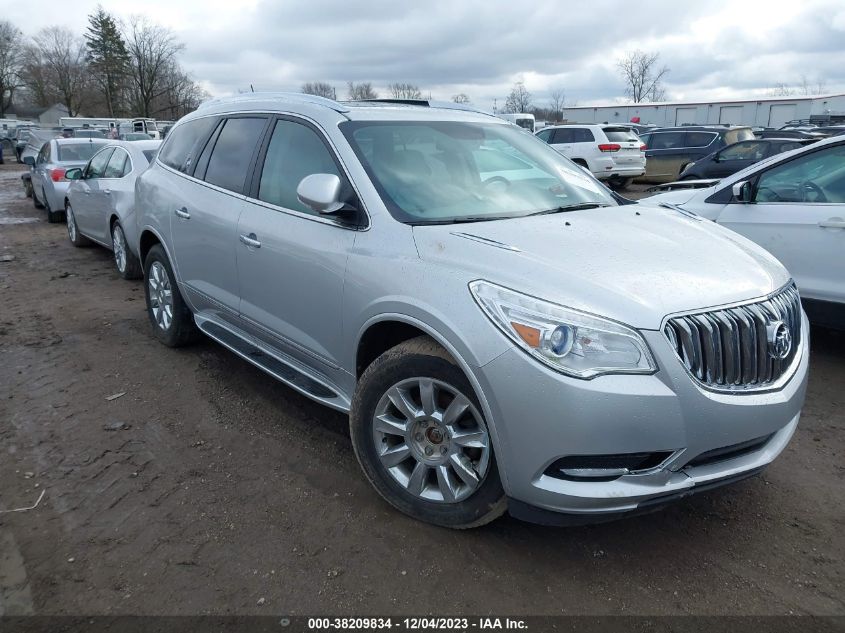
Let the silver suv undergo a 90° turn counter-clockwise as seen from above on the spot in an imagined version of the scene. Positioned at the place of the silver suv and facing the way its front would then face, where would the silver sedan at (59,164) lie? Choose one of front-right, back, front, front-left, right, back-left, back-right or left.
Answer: left

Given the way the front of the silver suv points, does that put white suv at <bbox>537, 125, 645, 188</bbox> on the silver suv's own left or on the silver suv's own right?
on the silver suv's own left

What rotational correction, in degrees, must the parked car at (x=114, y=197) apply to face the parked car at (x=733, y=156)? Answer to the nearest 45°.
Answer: approximately 135° to its right

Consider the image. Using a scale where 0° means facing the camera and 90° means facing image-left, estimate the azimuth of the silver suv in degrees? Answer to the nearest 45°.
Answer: approximately 315°

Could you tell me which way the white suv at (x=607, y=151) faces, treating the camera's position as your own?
facing away from the viewer and to the left of the viewer

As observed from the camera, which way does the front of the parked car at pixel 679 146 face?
facing away from the viewer and to the left of the viewer
